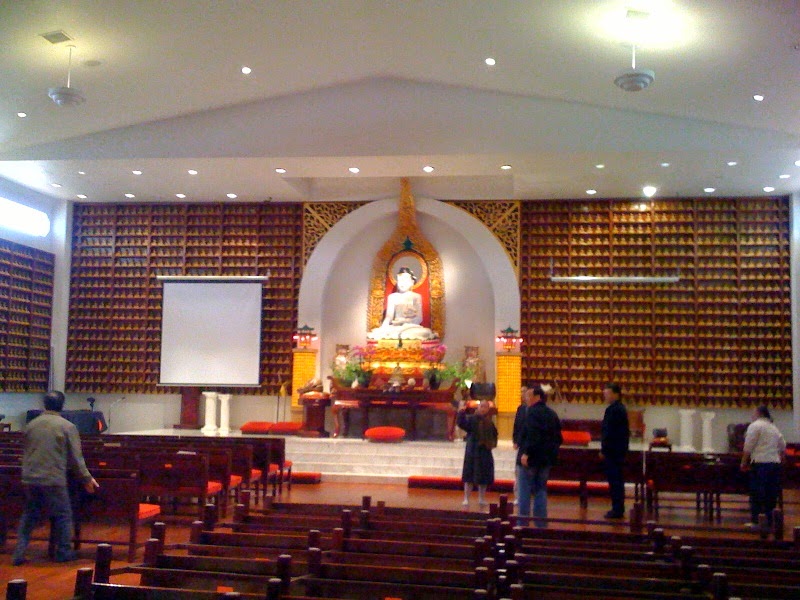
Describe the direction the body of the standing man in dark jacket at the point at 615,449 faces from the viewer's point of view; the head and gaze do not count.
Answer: to the viewer's left

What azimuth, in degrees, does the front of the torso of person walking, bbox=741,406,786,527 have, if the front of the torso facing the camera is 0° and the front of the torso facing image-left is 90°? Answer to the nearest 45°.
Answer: approximately 180°

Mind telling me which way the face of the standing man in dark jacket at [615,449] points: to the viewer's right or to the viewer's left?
to the viewer's left

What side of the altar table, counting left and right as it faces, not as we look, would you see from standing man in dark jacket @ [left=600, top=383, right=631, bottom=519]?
front

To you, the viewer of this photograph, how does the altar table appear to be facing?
facing the viewer

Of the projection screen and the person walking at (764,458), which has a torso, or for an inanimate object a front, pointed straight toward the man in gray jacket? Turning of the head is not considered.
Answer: the projection screen

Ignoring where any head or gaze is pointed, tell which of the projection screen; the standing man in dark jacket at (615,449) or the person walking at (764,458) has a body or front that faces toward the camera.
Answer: the projection screen

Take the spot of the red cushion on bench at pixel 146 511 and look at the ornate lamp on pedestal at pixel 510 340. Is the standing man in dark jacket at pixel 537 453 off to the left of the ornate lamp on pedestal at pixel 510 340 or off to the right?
right

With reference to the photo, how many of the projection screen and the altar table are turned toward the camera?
2

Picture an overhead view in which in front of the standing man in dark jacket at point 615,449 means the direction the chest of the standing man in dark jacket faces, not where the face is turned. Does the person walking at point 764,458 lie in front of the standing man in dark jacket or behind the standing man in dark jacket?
behind

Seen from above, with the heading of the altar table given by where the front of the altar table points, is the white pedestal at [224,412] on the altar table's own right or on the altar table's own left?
on the altar table's own right

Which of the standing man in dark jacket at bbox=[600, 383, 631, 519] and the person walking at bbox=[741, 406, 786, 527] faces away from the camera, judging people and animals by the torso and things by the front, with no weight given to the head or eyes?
the person walking

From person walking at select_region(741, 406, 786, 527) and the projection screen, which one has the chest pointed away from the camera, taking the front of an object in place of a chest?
the person walking

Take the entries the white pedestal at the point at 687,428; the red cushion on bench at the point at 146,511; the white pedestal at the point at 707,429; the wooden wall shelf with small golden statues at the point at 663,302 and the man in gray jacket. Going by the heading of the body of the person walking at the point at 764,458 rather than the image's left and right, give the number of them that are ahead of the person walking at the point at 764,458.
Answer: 3

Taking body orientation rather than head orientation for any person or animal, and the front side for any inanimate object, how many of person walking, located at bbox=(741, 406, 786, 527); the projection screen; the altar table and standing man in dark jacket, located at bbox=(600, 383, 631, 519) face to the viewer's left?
1
